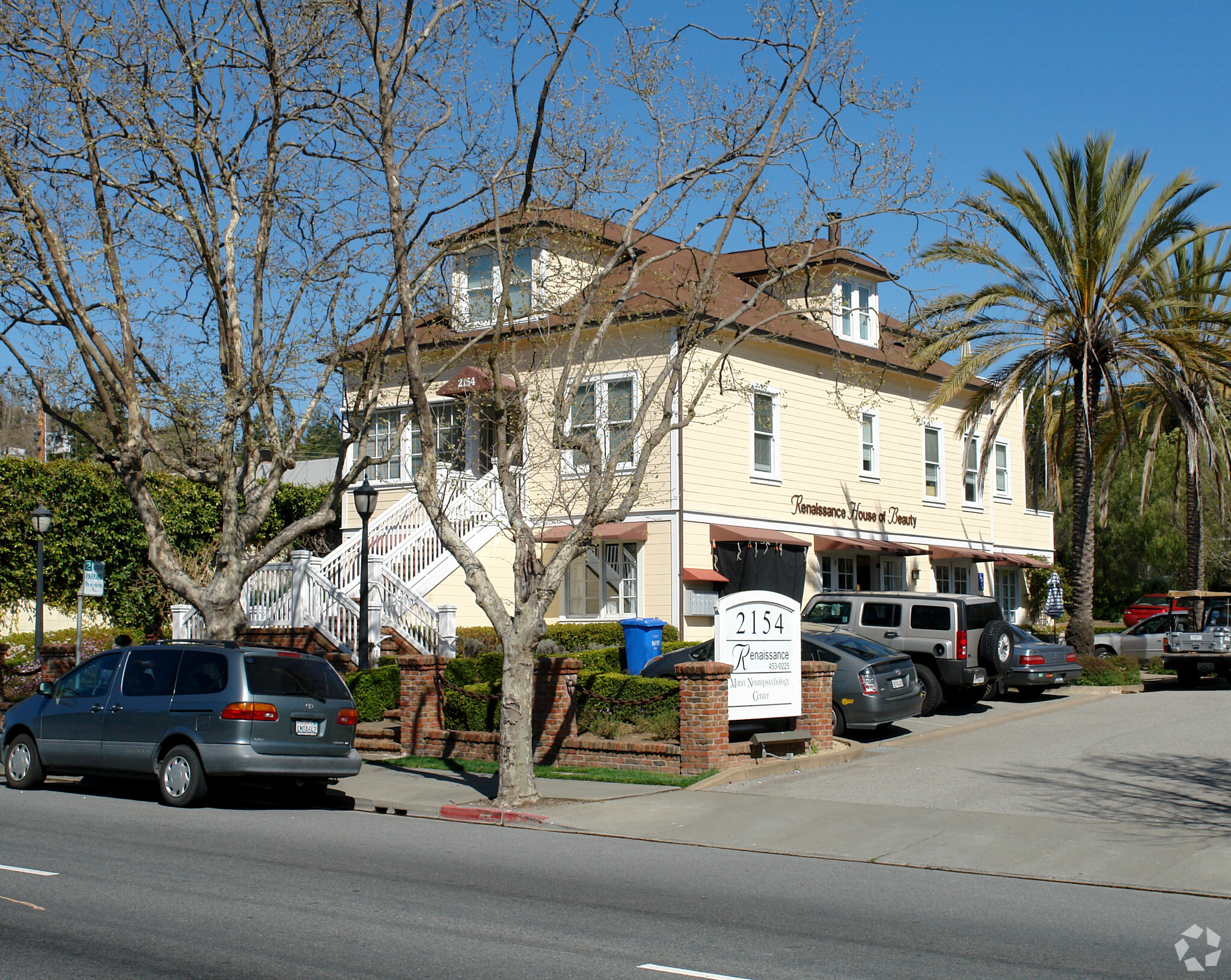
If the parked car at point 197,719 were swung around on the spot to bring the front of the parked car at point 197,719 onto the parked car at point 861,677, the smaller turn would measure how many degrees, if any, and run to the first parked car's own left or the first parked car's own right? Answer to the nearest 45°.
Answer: approximately 135° to the first parked car's own right

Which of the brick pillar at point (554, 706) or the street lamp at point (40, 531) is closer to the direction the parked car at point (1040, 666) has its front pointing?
the street lamp

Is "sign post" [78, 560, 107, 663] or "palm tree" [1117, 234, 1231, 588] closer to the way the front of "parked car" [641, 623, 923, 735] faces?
the sign post

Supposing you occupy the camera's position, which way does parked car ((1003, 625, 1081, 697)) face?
facing away from the viewer and to the left of the viewer

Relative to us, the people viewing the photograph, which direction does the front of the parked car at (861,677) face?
facing away from the viewer and to the left of the viewer

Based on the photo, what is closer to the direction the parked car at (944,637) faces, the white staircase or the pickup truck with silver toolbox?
the white staircase

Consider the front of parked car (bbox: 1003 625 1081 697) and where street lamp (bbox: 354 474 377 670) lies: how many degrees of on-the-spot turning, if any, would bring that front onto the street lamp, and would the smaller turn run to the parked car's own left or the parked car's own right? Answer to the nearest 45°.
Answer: approximately 90° to the parked car's own left

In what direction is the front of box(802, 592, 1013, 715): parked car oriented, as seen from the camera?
facing away from the viewer and to the left of the viewer

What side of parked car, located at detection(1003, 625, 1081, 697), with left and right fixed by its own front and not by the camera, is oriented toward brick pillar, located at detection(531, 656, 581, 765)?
left

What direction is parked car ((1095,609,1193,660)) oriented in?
to the viewer's left

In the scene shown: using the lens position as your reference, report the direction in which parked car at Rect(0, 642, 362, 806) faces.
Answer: facing away from the viewer and to the left of the viewer
